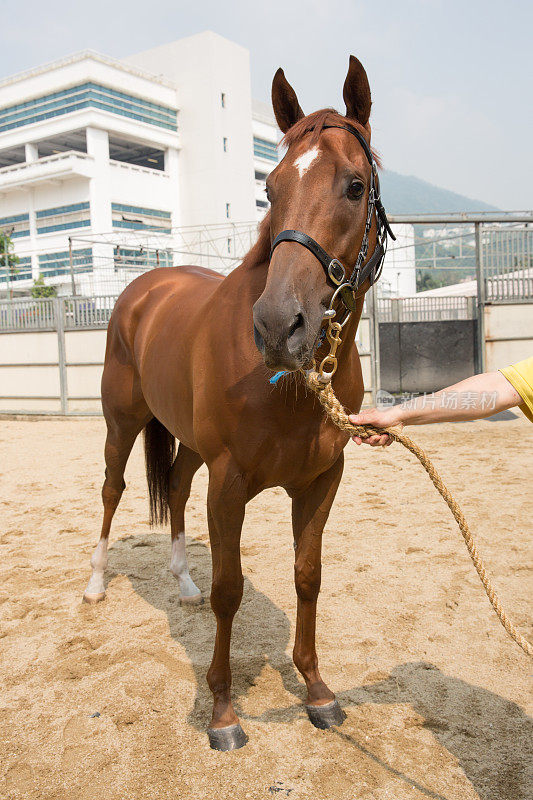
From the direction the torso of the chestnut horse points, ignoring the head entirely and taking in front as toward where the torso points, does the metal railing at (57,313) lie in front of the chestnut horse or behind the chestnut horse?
behind

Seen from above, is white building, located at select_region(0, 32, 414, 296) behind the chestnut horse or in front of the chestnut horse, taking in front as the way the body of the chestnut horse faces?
behind

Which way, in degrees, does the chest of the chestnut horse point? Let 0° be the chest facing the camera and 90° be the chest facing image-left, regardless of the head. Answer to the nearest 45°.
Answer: approximately 315°

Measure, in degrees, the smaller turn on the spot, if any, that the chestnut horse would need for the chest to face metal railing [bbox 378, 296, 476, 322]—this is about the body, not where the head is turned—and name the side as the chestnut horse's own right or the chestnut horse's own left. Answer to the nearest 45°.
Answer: approximately 135° to the chestnut horse's own left

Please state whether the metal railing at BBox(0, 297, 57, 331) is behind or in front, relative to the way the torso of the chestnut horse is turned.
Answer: behind
